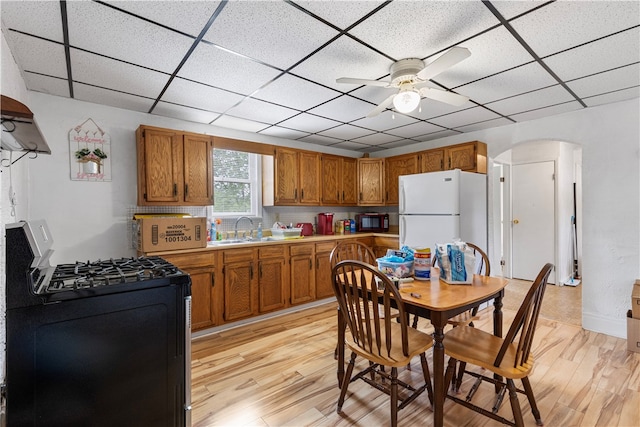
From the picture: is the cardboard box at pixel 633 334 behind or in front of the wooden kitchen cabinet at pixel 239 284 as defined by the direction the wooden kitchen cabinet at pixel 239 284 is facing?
in front

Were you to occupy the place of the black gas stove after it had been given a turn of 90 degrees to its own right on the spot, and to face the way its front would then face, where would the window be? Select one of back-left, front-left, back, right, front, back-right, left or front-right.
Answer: back-left

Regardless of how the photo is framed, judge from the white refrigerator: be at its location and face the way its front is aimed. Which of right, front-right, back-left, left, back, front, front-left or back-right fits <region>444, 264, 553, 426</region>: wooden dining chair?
front-left

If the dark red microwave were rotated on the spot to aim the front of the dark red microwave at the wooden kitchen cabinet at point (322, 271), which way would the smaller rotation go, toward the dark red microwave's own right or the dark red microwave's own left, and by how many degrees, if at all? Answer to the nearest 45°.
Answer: approximately 45° to the dark red microwave's own right

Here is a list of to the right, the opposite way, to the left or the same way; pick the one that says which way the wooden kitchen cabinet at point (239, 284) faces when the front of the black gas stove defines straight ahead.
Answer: to the right

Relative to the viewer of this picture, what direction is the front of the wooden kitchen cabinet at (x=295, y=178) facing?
facing the viewer and to the right of the viewer

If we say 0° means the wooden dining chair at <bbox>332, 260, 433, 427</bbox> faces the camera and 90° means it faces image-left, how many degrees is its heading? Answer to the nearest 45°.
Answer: approximately 225°

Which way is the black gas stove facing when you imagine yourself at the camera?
facing to the right of the viewer

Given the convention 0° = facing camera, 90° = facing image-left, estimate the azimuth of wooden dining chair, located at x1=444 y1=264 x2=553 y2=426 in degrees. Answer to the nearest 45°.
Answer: approximately 135°

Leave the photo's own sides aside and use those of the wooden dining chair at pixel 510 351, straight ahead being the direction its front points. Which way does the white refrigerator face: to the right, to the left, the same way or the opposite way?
to the left
